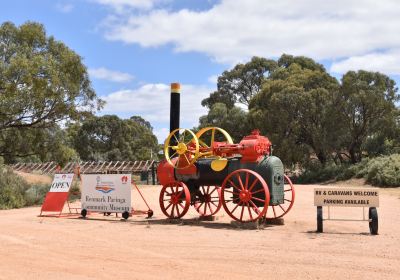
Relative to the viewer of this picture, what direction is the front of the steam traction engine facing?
facing away from the viewer and to the left of the viewer

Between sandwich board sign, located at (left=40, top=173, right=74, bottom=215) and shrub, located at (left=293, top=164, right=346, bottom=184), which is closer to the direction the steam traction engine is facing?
the sandwich board sign

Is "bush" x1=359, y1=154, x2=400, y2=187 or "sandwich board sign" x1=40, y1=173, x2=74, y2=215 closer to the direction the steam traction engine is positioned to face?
the sandwich board sign

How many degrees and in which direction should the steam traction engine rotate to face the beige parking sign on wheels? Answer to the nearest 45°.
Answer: approximately 180°

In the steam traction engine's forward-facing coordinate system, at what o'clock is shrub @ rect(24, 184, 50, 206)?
The shrub is roughly at 12 o'clock from the steam traction engine.
